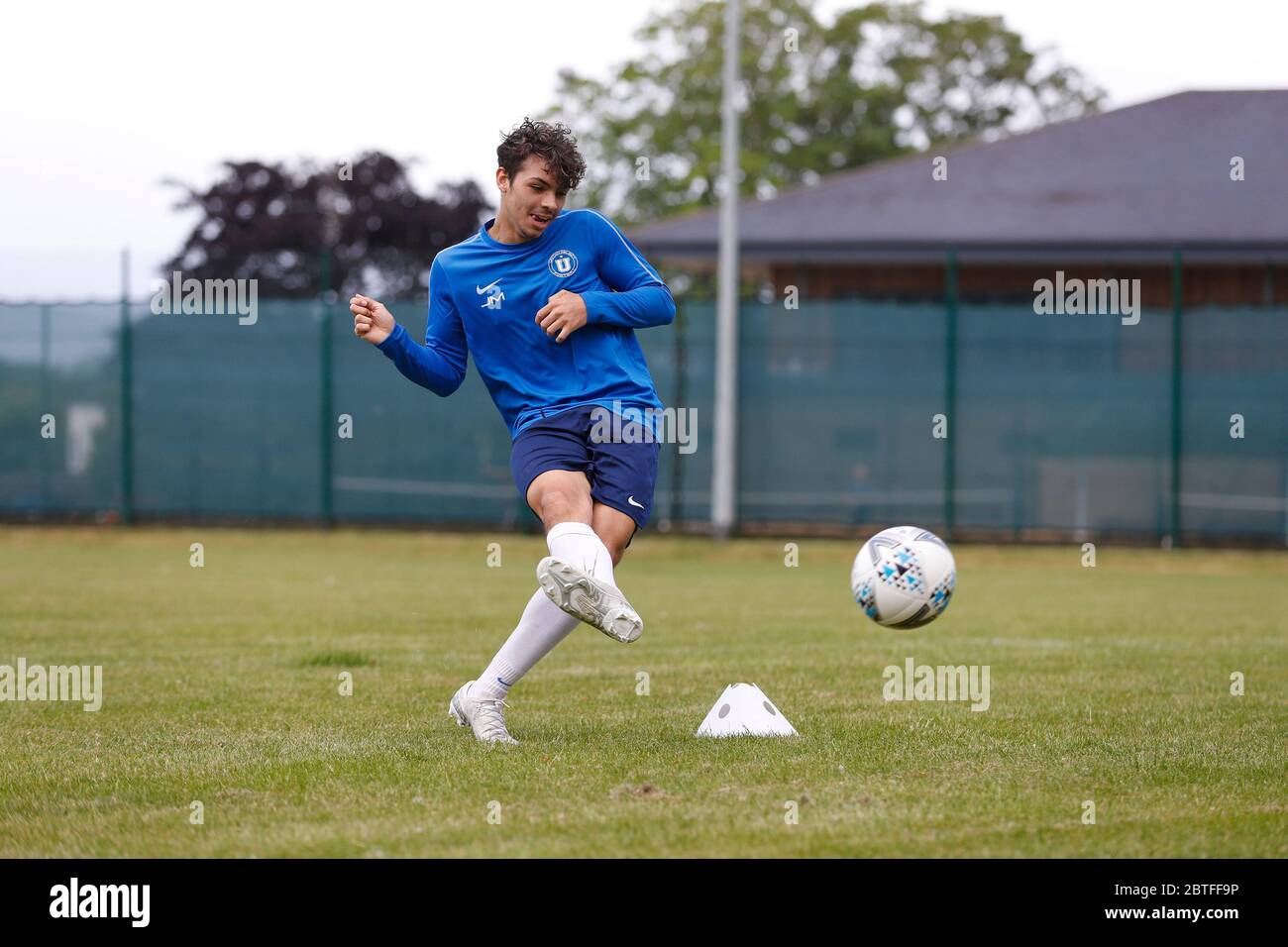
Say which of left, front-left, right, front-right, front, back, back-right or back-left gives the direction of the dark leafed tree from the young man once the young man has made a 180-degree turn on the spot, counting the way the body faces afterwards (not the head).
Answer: front

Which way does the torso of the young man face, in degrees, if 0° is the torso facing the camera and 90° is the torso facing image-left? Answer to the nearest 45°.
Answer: approximately 0°

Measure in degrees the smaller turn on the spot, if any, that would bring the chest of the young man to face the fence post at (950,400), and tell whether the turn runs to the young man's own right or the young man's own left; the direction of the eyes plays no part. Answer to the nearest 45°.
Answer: approximately 180°

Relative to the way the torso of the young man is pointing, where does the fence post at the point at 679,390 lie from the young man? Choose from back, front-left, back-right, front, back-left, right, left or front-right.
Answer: back

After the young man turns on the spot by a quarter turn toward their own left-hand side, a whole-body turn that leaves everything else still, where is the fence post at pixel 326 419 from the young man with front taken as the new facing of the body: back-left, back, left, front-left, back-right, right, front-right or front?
left

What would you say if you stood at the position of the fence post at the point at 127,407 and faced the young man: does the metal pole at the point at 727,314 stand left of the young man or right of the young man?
left

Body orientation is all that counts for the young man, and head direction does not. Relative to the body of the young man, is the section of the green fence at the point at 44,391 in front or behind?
behind

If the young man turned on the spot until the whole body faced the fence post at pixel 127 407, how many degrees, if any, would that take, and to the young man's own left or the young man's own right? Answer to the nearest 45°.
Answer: approximately 180°

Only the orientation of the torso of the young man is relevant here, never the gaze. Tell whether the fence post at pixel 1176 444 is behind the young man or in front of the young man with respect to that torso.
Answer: behind
